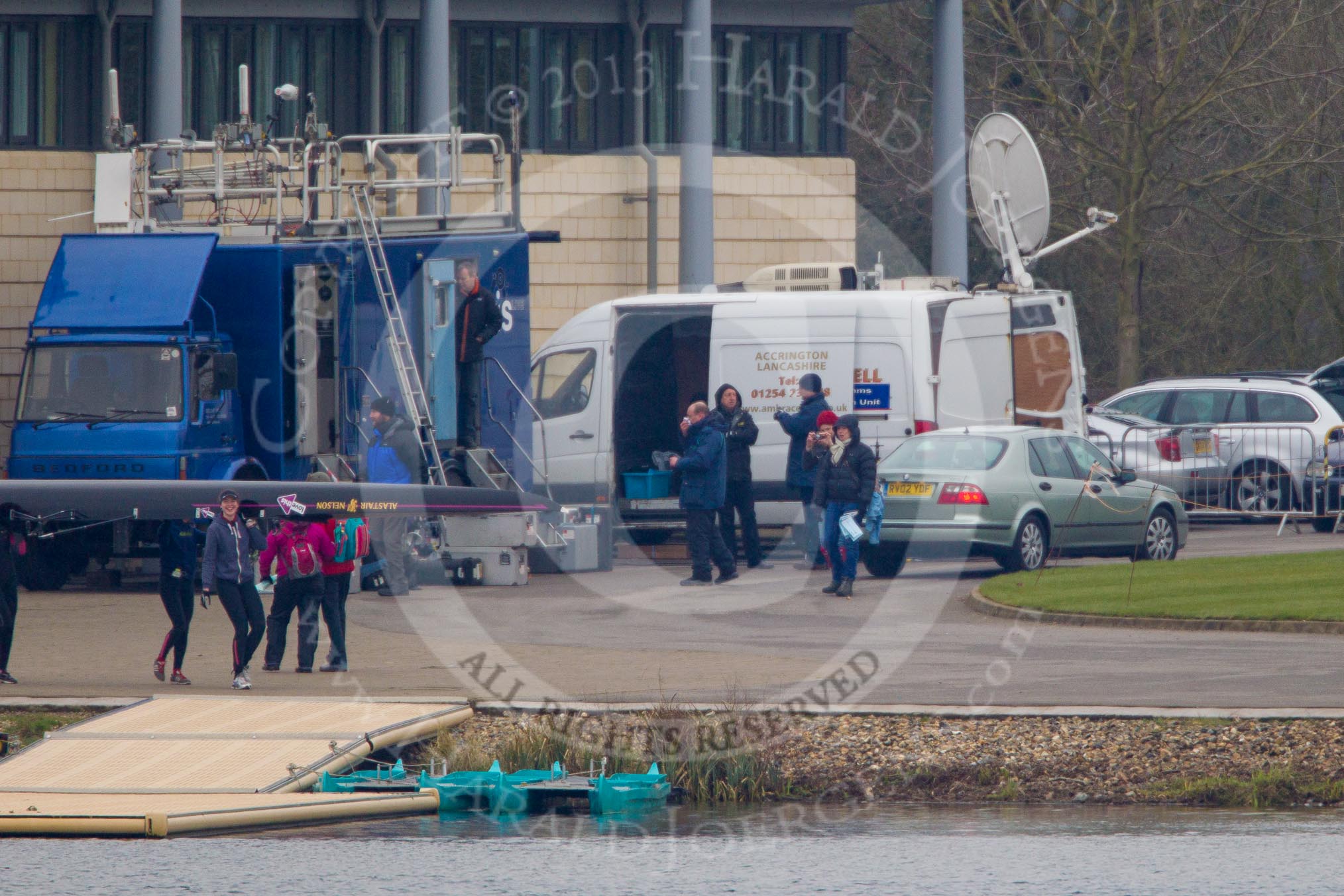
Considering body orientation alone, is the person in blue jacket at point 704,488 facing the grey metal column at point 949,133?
no

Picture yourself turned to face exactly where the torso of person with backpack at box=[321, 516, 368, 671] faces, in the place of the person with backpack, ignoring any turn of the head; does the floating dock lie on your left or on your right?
on your left

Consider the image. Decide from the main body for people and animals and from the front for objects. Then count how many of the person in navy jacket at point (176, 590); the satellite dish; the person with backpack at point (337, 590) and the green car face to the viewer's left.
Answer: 1

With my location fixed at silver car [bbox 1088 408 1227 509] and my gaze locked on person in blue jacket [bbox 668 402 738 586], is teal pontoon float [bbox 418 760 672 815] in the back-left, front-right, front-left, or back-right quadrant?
front-left

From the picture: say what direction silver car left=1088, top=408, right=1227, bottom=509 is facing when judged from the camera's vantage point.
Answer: facing away from the viewer and to the left of the viewer

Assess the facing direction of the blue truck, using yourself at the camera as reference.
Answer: facing the viewer and to the left of the viewer

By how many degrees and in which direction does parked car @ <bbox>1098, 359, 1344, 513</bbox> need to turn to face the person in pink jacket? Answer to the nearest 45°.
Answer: approximately 45° to its left

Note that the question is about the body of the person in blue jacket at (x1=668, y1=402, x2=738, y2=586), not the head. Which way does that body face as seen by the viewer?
to the viewer's left

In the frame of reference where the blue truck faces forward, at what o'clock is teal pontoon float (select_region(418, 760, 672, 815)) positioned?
The teal pontoon float is roughly at 10 o'clock from the blue truck.

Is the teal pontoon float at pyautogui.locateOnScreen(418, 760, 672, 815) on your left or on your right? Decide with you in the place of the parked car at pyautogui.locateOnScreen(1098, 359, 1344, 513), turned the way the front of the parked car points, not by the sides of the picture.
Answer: on your left

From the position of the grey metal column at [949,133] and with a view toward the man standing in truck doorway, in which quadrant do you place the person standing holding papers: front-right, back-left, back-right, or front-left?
front-left

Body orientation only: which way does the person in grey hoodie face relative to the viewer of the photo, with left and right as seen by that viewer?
facing the viewer
